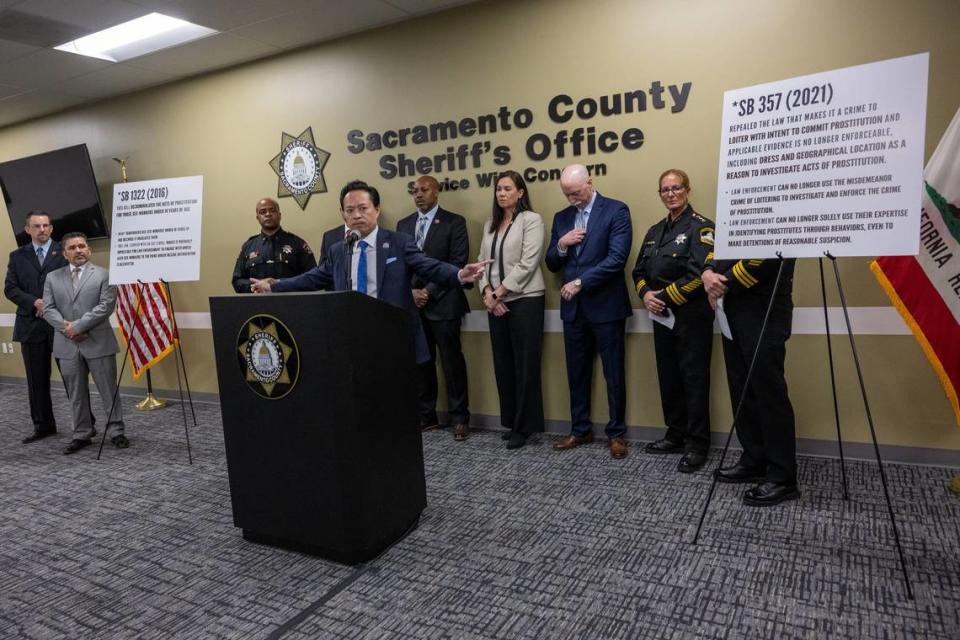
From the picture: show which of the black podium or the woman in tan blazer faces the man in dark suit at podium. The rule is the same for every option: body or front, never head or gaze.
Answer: the woman in tan blazer

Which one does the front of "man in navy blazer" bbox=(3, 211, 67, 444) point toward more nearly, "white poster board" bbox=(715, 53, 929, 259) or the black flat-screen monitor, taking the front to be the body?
the white poster board

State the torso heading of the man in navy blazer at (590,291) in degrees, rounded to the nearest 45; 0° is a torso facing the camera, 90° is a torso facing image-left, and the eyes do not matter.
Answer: approximately 45°

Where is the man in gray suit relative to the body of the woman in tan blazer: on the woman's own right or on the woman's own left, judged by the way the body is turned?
on the woman's own right

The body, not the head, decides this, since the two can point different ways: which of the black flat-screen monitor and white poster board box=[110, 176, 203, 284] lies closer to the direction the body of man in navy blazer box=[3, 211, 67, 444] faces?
the white poster board

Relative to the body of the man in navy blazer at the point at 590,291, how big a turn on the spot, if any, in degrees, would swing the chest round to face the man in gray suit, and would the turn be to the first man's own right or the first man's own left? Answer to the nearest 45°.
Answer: approximately 45° to the first man's own right

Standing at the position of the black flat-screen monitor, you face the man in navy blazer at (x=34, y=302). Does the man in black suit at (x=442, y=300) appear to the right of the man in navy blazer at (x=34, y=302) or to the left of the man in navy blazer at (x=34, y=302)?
left

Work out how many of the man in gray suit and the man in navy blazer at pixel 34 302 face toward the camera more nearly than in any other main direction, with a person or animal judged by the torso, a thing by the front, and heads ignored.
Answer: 2

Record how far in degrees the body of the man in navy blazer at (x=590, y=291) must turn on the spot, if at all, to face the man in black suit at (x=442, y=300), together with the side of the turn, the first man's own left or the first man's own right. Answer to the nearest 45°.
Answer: approximately 45° to the first man's own right
